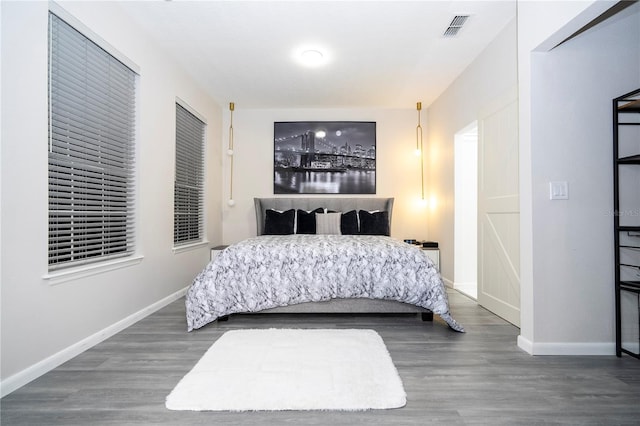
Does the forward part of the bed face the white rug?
yes

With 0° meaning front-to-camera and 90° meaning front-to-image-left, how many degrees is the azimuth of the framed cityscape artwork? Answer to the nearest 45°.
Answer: approximately 0°

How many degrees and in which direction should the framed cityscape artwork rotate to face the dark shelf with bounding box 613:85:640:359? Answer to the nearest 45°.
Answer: approximately 45° to its left

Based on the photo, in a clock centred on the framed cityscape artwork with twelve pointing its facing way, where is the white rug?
The white rug is roughly at 12 o'clock from the framed cityscape artwork.

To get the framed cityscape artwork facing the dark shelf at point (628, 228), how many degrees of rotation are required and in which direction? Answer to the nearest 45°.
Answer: approximately 45° to its left

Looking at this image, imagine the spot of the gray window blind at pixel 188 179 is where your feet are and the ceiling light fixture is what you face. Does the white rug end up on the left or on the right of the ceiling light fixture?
right

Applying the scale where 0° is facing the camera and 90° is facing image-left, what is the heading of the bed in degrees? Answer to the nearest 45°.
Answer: approximately 0°

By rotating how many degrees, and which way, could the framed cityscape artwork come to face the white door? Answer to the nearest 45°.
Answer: approximately 45° to its left

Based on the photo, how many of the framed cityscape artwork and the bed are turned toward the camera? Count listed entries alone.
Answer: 2
